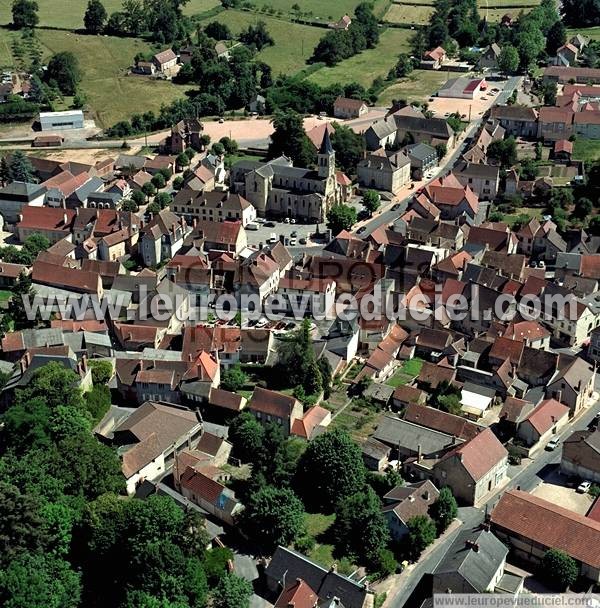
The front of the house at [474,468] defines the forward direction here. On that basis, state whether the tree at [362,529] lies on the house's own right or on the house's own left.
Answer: on the house's own right

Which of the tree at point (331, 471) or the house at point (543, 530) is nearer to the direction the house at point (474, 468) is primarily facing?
the house

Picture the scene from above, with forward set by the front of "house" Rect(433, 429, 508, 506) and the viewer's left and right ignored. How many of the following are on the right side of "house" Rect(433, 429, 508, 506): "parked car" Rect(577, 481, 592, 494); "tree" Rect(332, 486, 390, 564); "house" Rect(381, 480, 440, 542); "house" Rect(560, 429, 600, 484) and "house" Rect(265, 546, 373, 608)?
3

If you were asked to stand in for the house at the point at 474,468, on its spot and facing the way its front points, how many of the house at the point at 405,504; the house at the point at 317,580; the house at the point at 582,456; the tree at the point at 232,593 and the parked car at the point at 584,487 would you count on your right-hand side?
3

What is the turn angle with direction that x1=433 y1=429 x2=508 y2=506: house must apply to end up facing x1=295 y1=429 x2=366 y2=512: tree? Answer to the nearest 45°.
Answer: approximately 135° to its right

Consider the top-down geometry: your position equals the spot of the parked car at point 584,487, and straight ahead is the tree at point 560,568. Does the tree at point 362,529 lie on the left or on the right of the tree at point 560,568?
right

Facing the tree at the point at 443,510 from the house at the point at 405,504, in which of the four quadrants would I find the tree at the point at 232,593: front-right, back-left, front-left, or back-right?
back-right

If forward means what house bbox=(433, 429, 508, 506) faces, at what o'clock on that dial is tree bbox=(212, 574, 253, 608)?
The tree is roughly at 3 o'clock from the house.

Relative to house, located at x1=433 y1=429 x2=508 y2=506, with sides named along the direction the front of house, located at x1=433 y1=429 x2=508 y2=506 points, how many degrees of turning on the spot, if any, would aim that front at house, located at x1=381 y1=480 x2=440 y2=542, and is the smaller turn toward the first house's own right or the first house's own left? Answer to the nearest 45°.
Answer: approximately 90° to the first house's own right

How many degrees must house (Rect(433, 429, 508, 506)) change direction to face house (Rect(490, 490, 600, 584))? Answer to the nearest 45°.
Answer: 0° — it already faces it

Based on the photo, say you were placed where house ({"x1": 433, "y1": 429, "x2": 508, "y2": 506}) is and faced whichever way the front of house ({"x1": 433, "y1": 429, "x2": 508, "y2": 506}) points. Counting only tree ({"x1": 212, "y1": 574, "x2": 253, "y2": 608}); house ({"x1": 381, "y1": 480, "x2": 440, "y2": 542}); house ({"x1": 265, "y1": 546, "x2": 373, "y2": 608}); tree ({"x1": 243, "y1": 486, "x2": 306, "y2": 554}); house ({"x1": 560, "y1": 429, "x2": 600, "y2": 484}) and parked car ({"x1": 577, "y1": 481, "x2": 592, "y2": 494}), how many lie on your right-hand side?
4

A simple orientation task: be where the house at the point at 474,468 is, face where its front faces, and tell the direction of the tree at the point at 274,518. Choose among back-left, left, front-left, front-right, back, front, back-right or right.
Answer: right

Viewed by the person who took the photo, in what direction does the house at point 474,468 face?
facing the viewer and to the right of the viewer

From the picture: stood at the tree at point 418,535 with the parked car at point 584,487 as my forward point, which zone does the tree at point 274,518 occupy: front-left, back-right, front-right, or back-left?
back-left

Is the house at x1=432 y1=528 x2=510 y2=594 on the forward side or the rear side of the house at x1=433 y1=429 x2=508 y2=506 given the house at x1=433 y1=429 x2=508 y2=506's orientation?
on the forward side

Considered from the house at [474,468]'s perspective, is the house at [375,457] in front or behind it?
behind
